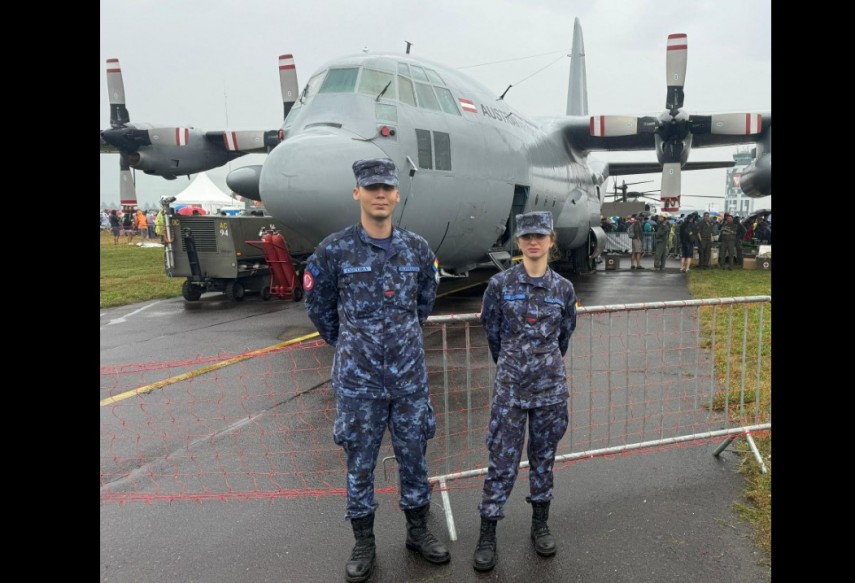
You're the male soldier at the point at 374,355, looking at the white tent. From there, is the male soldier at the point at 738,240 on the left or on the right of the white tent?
right

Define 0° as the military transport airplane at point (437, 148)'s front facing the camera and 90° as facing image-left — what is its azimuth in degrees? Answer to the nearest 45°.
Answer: approximately 45°

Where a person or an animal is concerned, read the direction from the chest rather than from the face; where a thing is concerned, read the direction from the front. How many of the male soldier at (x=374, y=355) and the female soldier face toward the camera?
2

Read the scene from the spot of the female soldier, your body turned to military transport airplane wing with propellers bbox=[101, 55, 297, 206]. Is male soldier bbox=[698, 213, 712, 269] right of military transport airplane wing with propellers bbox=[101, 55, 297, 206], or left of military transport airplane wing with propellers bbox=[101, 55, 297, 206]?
right

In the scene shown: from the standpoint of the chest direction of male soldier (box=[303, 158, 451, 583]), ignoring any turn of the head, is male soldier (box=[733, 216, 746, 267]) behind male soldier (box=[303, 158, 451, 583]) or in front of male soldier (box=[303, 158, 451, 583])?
behind

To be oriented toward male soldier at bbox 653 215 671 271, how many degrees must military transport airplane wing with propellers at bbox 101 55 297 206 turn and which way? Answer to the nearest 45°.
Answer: approximately 135° to its left

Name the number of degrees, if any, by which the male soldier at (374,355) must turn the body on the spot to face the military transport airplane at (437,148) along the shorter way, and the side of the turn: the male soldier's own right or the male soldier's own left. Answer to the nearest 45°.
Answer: approximately 180°

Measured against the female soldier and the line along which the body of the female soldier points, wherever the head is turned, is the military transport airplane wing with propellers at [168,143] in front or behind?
behind

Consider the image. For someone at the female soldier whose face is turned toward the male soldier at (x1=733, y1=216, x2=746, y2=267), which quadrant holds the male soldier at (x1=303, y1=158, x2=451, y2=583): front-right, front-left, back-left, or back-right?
back-left

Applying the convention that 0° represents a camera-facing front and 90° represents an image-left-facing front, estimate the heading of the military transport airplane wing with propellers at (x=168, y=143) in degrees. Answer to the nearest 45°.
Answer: approximately 45°

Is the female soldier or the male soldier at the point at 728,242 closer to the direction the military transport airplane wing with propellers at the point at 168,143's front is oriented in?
the female soldier

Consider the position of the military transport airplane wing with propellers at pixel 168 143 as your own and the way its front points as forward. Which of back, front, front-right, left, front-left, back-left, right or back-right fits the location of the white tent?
back-right
